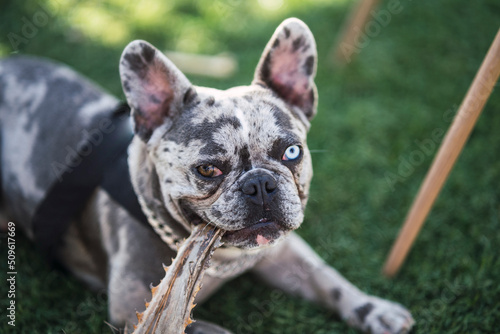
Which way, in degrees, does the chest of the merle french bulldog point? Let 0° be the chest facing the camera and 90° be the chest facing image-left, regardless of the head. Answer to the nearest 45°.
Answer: approximately 315°

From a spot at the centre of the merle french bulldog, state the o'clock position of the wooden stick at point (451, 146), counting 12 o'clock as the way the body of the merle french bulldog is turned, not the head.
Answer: The wooden stick is roughly at 11 o'clock from the merle french bulldog.

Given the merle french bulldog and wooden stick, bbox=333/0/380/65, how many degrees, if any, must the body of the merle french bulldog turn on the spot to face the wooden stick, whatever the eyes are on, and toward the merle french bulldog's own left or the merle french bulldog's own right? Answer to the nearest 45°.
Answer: approximately 90° to the merle french bulldog's own left
